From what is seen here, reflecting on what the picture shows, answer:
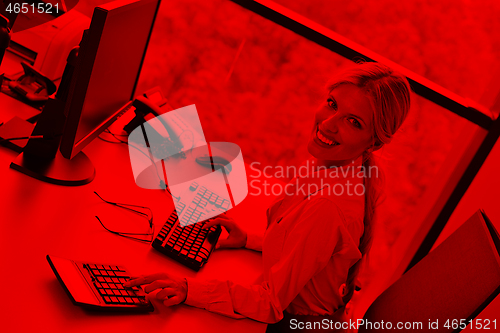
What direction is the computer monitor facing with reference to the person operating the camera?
facing the viewer and to the right of the viewer

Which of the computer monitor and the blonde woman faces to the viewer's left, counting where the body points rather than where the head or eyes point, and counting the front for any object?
the blonde woman

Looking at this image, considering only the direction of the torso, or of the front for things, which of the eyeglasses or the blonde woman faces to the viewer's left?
the blonde woman

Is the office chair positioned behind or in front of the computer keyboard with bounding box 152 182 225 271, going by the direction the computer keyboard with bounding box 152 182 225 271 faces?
in front

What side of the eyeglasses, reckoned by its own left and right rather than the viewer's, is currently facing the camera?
right

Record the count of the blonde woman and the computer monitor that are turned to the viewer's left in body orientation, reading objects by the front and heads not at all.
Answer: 1

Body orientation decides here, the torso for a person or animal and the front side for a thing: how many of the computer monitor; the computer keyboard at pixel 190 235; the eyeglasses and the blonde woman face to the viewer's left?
1

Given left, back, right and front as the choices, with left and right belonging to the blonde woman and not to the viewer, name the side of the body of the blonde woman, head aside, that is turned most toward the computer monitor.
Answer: front
